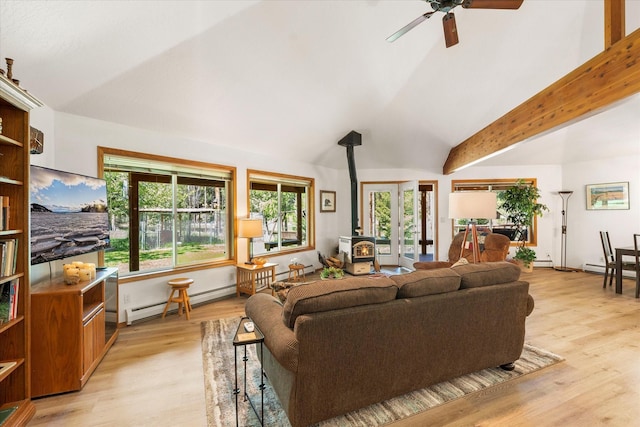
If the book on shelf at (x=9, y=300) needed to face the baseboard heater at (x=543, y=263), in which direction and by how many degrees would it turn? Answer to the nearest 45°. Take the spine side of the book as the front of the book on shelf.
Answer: approximately 45° to its left

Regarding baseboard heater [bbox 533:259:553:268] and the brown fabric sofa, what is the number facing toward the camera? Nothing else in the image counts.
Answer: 1

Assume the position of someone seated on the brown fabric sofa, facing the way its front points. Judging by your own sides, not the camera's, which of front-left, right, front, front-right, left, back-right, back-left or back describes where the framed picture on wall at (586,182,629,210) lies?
right

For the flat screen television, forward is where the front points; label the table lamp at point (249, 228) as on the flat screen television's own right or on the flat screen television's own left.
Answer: on the flat screen television's own left

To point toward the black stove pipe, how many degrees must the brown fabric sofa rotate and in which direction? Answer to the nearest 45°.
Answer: approximately 45° to its right

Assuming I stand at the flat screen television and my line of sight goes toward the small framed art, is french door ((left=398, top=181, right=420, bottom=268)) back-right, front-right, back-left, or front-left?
front-right

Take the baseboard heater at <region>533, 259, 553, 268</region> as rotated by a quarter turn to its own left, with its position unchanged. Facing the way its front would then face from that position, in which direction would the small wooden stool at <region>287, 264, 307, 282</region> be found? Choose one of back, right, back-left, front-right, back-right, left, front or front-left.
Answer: back-right

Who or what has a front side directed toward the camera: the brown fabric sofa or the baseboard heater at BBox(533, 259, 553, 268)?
the baseboard heater

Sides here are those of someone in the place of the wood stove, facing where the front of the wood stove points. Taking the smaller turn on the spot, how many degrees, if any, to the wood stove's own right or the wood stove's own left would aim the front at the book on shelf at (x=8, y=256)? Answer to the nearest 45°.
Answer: approximately 90° to the wood stove's own right

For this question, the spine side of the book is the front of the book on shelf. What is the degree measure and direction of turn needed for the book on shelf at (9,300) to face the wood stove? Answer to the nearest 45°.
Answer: approximately 45° to its left

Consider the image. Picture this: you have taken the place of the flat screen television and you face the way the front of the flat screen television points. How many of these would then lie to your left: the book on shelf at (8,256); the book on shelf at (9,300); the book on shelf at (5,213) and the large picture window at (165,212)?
1

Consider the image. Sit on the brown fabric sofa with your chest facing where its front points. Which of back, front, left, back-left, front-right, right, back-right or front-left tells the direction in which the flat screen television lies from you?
front-left

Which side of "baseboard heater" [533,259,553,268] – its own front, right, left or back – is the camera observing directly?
front

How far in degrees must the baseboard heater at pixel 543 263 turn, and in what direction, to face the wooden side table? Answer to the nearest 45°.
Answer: approximately 45° to its right

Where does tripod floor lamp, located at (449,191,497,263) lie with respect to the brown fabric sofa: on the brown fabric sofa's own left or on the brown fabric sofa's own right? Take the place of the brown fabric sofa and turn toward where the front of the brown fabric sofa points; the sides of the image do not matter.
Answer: on the brown fabric sofa's own right

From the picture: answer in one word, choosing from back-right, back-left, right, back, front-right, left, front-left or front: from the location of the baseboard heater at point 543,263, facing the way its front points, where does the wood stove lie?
front-right

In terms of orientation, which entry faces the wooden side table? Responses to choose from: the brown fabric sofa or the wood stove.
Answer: the brown fabric sofa

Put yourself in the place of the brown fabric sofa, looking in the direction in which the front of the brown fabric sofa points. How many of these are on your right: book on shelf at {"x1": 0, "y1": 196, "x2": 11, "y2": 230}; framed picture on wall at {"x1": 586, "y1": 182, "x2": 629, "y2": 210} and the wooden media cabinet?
1

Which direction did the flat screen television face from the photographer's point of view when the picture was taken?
facing the viewer and to the right of the viewer

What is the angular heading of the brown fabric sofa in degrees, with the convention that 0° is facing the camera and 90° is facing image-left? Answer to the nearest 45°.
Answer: approximately 135°
